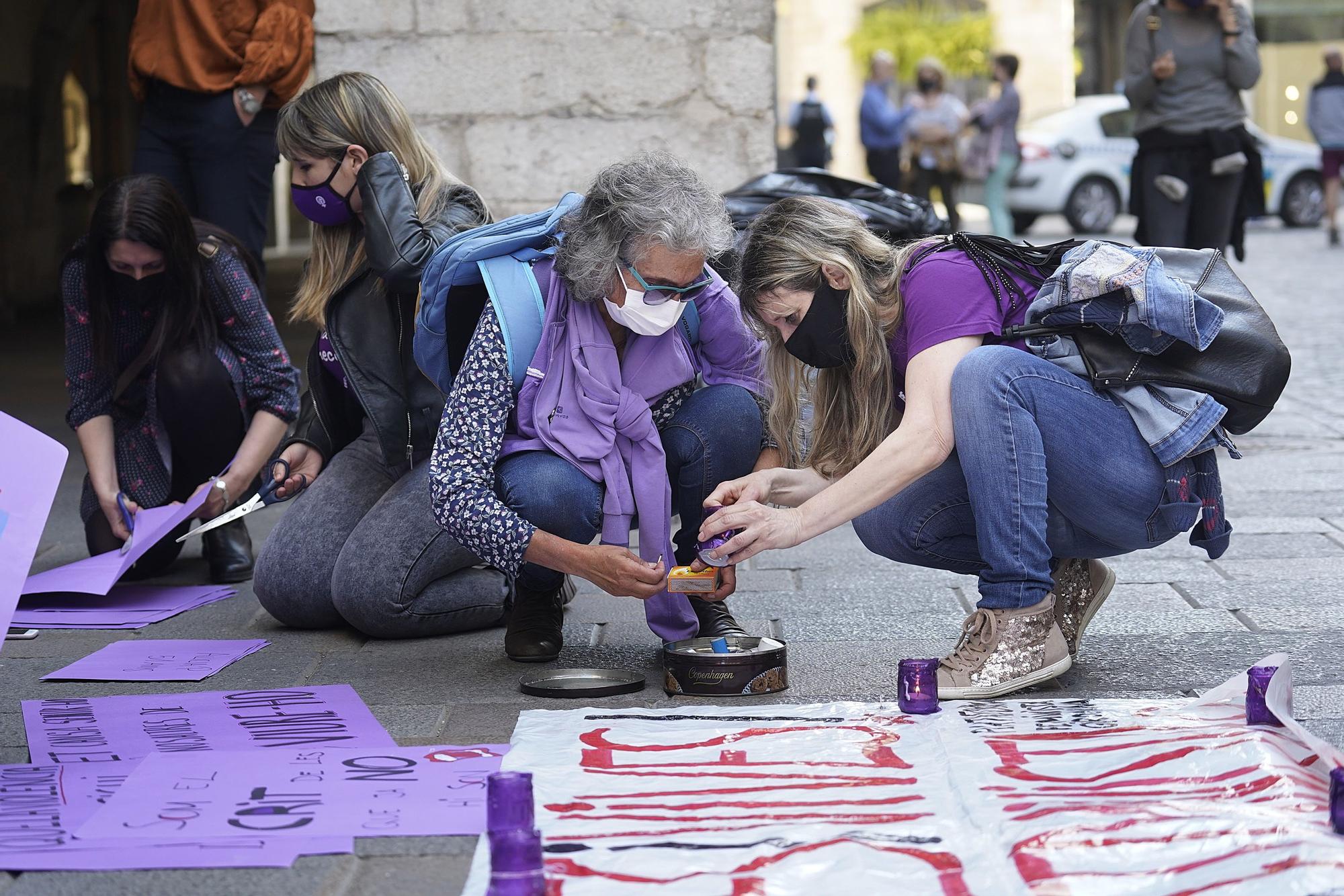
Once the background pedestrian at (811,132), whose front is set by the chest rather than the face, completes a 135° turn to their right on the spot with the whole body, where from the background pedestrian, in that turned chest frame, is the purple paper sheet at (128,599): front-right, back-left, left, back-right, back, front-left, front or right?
front-right

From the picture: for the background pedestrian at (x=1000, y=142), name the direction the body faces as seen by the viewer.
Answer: to the viewer's left

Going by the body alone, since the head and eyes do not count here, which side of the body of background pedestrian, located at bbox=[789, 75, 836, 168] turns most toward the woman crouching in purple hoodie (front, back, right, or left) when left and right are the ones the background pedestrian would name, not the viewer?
back

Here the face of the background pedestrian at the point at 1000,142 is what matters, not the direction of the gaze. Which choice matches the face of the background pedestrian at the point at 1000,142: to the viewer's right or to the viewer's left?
to the viewer's left

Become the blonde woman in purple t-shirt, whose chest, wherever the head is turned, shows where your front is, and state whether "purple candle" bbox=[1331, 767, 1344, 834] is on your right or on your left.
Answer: on your left

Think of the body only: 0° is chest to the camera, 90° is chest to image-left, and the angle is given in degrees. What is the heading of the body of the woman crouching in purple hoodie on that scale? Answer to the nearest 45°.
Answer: approximately 315°

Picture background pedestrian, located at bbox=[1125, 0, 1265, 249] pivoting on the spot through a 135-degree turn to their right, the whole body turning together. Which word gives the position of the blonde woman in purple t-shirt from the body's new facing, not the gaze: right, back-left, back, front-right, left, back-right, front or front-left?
back-left

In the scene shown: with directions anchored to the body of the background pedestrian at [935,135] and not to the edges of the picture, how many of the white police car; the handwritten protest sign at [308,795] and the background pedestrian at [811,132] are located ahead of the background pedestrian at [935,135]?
1

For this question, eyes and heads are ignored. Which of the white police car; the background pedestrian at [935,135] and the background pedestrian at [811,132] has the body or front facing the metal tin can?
the background pedestrian at [935,135]

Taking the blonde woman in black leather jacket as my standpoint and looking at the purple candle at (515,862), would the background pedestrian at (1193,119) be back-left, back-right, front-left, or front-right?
back-left

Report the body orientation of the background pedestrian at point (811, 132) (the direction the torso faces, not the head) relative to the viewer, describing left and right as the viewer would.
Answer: facing away from the viewer

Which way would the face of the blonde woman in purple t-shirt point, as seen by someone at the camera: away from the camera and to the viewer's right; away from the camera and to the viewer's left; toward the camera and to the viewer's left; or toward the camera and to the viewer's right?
toward the camera and to the viewer's left

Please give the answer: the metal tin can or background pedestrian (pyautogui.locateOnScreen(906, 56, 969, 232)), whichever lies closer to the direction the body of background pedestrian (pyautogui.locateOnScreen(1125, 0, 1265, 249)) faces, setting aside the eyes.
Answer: the metal tin can
